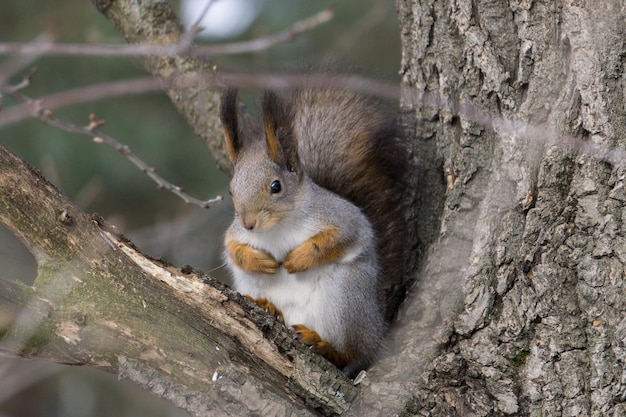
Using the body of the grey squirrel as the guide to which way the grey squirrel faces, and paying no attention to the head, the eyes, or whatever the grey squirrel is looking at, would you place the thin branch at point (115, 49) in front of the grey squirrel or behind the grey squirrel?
in front
